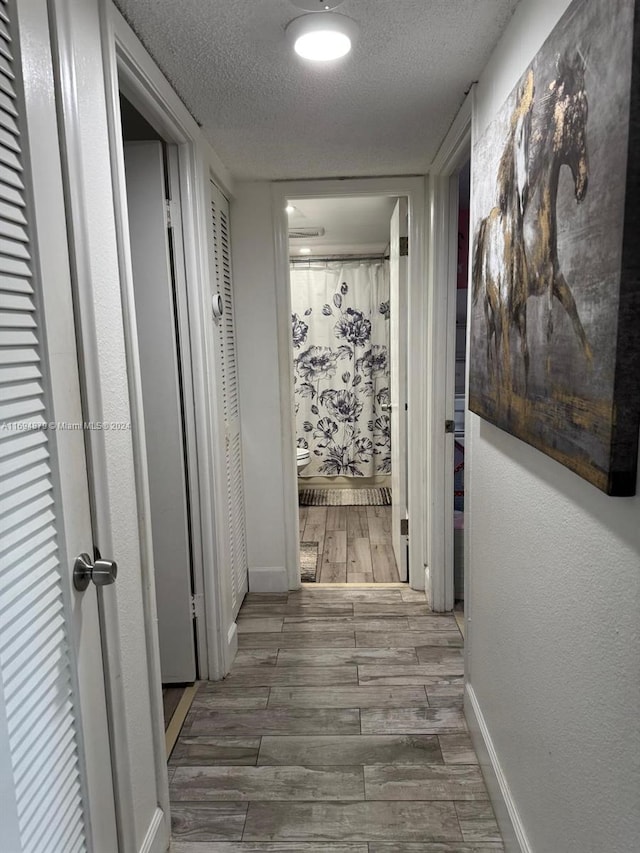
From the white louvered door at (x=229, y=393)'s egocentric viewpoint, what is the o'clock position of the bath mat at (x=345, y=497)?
The bath mat is roughly at 10 o'clock from the white louvered door.

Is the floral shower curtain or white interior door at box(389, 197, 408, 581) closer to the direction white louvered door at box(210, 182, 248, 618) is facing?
the white interior door

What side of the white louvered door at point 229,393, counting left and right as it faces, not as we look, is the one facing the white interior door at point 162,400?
right

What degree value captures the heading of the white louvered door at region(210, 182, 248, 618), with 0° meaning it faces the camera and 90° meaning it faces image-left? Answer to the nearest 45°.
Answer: approximately 270°

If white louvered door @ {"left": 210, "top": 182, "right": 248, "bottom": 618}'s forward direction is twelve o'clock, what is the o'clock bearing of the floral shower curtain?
The floral shower curtain is roughly at 10 o'clock from the white louvered door.

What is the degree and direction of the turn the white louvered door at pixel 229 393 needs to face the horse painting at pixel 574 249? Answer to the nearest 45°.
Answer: approximately 90° to its right

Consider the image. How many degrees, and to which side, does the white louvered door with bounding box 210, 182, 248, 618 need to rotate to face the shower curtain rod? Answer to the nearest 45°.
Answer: approximately 45° to its left

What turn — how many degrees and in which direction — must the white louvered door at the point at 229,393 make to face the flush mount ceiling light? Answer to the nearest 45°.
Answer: approximately 90° to its right
